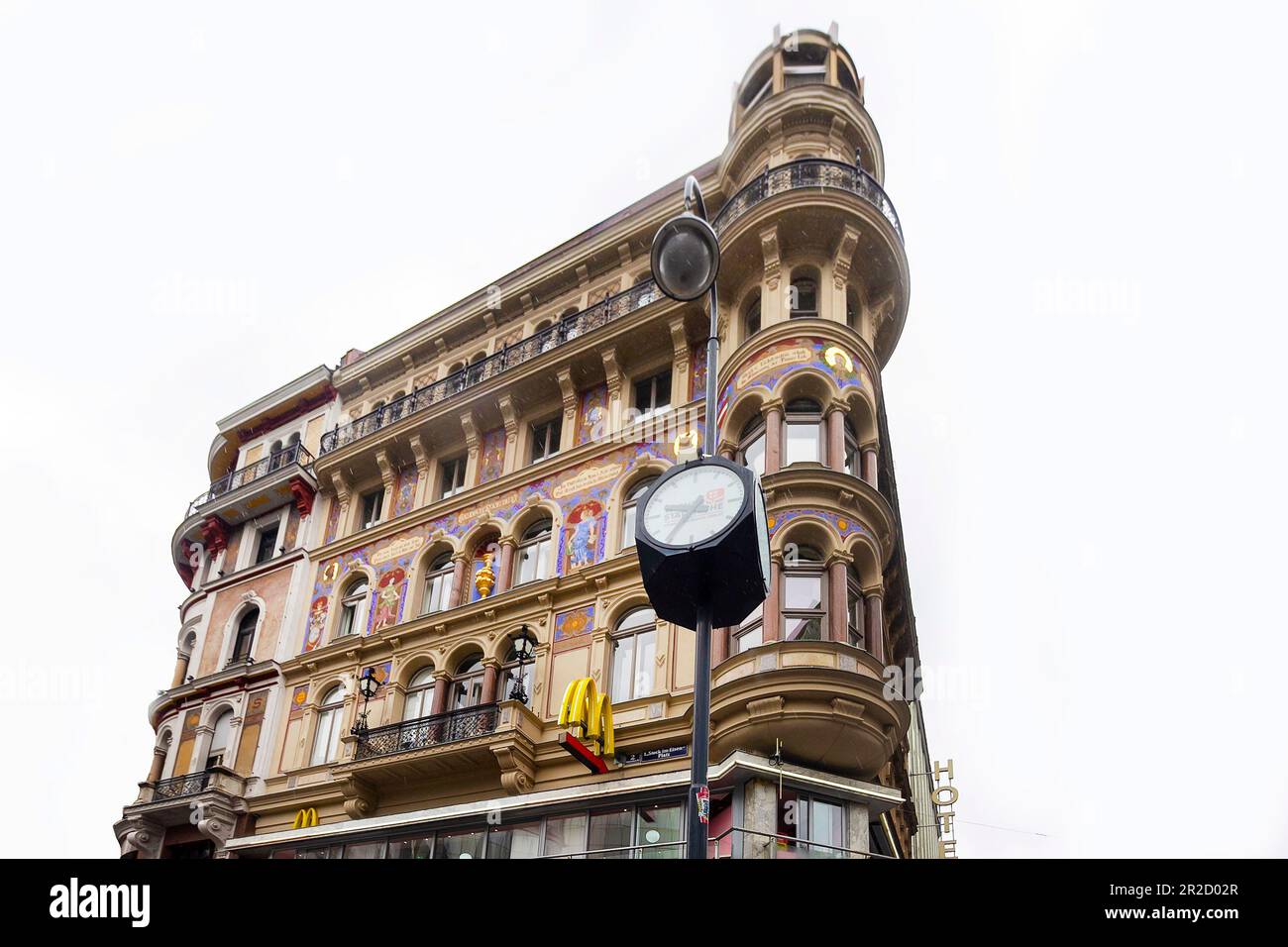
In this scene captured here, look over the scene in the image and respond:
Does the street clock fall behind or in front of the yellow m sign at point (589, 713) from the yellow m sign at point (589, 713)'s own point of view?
in front

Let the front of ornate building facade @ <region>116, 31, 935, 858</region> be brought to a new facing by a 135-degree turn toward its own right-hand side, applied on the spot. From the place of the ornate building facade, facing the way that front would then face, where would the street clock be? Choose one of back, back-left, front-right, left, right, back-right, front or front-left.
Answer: back

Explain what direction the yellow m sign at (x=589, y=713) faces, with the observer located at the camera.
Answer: facing the viewer and to the right of the viewer

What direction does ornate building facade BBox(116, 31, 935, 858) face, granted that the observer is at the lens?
facing the viewer and to the left of the viewer
